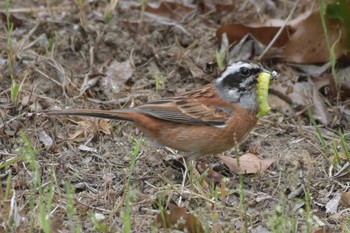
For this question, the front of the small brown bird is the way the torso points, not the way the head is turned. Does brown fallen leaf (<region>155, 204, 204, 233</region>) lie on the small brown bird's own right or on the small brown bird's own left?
on the small brown bird's own right

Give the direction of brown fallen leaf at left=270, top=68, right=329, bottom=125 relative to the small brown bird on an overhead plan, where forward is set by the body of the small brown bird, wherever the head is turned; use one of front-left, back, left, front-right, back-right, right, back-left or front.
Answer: front-left

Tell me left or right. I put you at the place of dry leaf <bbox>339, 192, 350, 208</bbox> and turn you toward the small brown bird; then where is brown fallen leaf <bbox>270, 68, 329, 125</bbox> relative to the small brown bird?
right

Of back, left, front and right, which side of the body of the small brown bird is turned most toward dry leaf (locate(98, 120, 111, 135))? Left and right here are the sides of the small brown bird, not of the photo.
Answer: back

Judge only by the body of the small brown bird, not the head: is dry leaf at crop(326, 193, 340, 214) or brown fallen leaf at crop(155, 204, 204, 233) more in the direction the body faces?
the dry leaf

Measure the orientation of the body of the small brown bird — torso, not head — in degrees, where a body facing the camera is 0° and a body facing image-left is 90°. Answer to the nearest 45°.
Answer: approximately 270°

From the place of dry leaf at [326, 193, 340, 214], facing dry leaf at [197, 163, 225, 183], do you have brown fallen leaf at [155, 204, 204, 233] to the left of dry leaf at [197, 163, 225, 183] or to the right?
left

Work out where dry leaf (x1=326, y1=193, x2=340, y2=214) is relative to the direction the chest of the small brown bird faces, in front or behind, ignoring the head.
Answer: in front

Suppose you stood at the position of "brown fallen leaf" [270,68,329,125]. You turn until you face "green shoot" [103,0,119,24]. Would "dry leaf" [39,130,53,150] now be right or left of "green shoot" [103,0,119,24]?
left

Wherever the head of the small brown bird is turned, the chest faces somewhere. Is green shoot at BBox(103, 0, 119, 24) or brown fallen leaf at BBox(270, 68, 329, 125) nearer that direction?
the brown fallen leaf
